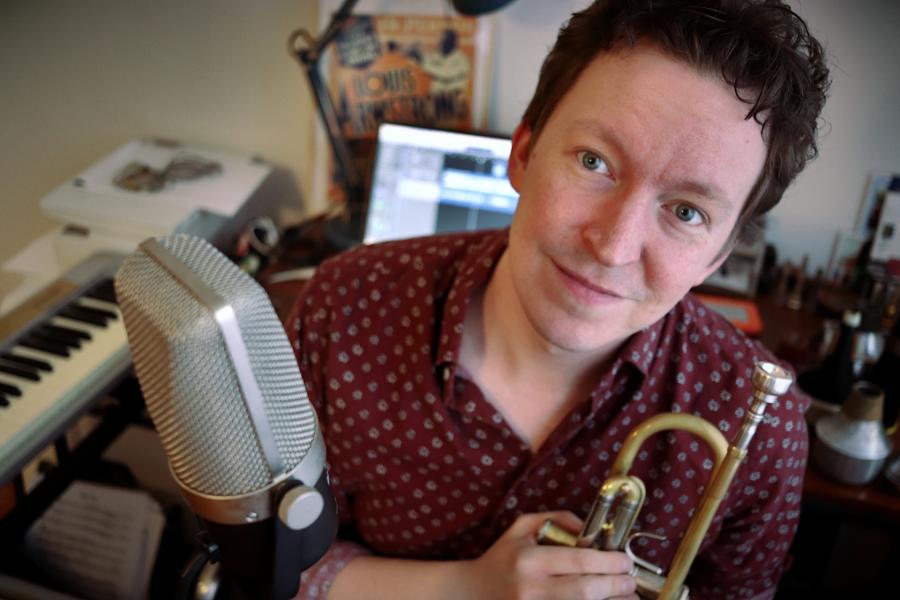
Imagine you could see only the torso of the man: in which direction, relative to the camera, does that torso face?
toward the camera

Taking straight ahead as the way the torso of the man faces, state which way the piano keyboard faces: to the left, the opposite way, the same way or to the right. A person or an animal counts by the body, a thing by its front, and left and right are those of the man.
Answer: to the left

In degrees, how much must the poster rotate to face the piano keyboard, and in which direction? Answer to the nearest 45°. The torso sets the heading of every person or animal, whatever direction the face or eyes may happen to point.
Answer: approximately 45° to its right

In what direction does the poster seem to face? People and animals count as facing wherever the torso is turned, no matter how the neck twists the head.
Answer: toward the camera

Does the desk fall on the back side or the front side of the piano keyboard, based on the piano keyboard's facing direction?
on the front side

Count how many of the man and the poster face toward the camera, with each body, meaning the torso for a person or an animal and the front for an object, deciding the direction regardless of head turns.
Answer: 2

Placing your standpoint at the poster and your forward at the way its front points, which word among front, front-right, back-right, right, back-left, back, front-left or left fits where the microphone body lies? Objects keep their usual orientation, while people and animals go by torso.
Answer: front

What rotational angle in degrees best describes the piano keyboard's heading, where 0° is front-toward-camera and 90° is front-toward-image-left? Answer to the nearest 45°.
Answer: approximately 315°

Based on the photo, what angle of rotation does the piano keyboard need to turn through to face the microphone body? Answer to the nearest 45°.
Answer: approximately 45° to its right

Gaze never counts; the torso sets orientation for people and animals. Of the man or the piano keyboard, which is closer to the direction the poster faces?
the man

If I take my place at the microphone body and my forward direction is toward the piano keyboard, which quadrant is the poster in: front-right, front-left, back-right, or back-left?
front-right

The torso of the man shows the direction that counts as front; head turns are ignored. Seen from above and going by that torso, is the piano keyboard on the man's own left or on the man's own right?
on the man's own right
